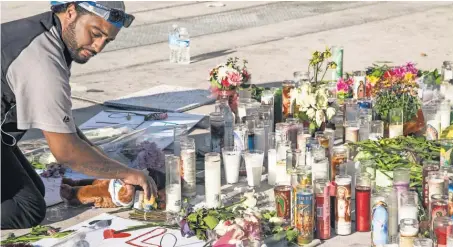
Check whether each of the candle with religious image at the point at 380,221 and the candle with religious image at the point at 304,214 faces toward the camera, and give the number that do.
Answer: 2

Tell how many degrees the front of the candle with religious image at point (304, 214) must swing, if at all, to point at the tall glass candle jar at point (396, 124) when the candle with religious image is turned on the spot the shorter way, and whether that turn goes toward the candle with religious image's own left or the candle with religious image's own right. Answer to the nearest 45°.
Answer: approximately 135° to the candle with religious image's own left

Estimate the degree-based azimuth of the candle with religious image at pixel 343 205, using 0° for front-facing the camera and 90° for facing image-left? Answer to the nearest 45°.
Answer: approximately 0°
